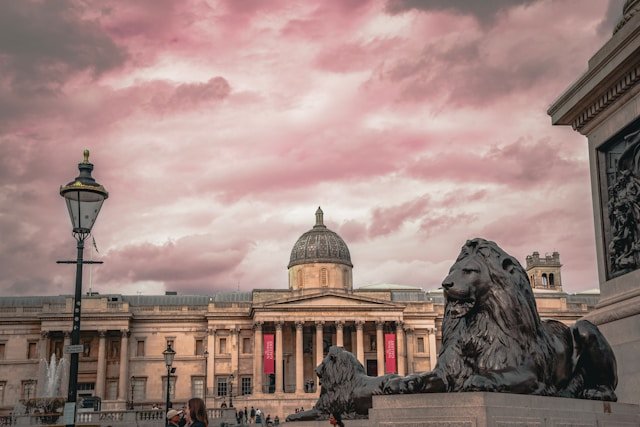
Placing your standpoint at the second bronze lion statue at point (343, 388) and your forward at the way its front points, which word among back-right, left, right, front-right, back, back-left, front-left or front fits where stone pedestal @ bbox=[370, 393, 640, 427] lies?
left

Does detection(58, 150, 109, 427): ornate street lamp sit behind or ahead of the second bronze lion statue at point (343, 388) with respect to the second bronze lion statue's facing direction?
ahead

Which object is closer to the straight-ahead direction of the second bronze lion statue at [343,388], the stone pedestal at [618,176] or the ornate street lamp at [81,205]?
the ornate street lamp

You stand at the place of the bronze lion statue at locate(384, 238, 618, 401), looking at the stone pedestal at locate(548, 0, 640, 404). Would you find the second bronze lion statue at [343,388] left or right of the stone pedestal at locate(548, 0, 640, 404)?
left

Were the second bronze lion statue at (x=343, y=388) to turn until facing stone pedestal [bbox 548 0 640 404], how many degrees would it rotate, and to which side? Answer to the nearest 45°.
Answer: approximately 135° to its left

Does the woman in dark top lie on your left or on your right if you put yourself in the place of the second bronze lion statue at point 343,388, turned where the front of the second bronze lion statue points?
on your left

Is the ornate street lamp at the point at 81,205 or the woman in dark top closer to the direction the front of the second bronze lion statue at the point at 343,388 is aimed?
the ornate street lamp

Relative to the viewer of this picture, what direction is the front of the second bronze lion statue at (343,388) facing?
facing to the left of the viewer

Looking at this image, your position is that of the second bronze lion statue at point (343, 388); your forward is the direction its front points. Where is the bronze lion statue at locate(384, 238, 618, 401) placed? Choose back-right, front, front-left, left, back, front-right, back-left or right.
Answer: left
